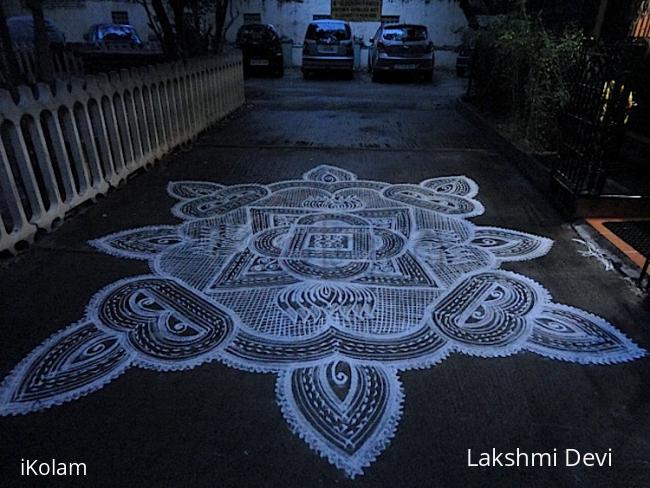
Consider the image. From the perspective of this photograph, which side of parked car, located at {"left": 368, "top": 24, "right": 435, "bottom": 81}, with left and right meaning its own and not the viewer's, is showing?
back

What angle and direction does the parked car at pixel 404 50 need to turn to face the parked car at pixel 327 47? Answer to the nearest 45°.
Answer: approximately 90° to its left

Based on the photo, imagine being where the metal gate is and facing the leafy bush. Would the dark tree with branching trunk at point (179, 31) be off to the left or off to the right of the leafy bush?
left

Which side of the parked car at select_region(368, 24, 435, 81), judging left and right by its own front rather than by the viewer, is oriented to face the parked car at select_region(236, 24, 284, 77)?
left

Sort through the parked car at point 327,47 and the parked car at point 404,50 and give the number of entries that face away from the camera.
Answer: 2

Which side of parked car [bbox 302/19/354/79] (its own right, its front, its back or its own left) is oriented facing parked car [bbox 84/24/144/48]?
left

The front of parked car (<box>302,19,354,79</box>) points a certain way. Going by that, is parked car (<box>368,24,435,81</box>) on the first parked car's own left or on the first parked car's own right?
on the first parked car's own right

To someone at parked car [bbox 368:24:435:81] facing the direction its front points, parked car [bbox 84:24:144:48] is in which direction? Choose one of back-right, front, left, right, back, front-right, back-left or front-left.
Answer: left

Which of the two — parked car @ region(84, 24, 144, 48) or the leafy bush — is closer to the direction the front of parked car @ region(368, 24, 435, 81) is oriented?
the parked car

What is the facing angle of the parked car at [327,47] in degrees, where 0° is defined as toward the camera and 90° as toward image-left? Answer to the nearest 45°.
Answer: approximately 180°
